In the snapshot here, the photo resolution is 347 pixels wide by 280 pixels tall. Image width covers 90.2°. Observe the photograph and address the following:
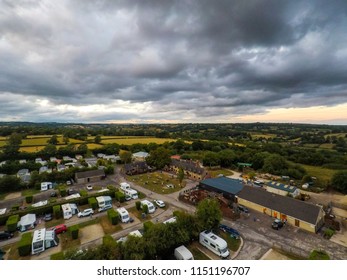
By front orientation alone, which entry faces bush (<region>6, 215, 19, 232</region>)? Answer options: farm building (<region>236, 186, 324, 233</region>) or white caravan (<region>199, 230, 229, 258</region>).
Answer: the farm building

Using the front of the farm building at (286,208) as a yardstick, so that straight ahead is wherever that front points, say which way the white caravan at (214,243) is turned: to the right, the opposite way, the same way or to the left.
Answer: to the left

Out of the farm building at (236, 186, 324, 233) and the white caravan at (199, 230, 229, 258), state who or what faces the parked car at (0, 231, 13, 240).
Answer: the farm building

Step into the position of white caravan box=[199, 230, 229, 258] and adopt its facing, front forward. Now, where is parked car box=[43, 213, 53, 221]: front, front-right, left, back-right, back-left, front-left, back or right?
back-right

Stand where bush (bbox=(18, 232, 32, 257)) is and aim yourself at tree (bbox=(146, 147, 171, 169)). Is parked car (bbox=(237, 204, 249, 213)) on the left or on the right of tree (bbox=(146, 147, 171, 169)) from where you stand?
right

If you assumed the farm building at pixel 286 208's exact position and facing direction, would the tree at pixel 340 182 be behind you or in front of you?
behind

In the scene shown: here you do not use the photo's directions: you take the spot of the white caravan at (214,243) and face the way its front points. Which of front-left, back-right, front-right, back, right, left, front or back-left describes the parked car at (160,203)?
back

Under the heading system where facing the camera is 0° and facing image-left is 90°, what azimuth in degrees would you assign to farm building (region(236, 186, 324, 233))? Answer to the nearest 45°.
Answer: approximately 45°

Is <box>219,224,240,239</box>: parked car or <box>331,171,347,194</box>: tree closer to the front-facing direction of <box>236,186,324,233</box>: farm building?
the parked car

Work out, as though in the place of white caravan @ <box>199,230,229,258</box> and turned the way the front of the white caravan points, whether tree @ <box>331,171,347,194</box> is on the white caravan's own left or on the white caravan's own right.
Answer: on the white caravan's own left

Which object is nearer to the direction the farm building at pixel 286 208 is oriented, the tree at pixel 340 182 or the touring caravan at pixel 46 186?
the touring caravan

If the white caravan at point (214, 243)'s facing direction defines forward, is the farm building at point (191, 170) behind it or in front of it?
behind

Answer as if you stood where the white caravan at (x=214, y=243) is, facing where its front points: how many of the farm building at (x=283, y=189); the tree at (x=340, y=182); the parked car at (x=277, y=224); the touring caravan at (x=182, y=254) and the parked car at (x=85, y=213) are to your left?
3

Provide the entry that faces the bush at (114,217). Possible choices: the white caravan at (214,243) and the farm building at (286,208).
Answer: the farm building
